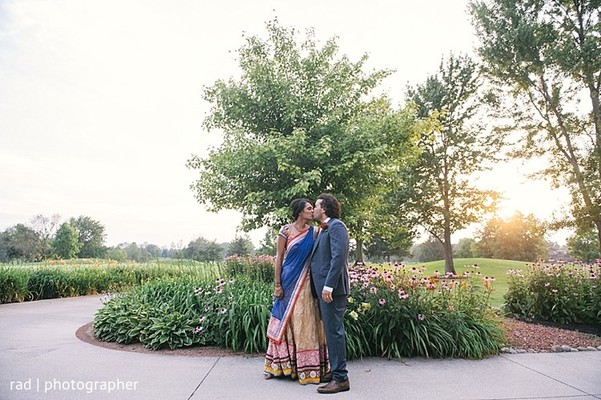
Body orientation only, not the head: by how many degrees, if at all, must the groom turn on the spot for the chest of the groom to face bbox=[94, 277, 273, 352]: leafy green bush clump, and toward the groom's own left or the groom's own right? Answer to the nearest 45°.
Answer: approximately 45° to the groom's own right

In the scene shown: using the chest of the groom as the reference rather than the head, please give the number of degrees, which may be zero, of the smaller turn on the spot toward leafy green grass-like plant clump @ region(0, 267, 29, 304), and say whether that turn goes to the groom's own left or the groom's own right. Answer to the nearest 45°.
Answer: approximately 45° to the groom's own right

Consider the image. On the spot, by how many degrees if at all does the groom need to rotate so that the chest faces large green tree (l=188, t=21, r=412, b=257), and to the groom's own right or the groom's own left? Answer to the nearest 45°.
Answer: approximately 90° to the groom's own right

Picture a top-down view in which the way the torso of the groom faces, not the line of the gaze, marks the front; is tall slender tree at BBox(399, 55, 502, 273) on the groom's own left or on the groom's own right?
on the groom's own right

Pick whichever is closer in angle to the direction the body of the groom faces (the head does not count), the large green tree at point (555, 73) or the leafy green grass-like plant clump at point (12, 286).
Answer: the leafy green grass-like plant clump

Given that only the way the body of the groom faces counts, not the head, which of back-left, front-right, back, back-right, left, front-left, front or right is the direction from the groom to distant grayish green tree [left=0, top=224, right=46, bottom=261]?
front-right

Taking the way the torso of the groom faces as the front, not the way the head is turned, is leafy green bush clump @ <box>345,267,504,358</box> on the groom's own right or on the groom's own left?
on the groom's own right

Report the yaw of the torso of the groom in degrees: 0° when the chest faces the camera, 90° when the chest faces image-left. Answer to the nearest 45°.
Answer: approximately 90°

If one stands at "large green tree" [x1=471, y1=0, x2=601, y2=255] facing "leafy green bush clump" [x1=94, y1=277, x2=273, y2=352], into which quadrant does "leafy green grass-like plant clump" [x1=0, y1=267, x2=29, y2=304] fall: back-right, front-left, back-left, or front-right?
front-right

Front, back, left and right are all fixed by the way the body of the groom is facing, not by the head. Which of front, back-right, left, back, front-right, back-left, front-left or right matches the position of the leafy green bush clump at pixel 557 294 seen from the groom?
back-right

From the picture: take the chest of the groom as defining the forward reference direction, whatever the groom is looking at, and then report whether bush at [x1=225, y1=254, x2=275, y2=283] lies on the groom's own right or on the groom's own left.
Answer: on the groom's own right

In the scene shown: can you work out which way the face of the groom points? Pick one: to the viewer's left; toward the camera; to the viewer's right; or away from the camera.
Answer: to the viewer's left
